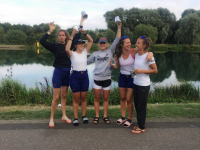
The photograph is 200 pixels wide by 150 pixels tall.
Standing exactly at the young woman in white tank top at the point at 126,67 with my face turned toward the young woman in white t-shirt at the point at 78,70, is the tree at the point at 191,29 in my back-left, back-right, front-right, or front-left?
back-right

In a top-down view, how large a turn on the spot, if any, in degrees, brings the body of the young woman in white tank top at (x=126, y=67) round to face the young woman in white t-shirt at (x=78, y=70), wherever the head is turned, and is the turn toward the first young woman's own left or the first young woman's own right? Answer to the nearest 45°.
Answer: approximately 90° to the first young woman's own right

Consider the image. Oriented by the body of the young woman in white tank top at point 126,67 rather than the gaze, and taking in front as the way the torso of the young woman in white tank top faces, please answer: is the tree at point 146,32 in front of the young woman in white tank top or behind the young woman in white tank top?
behind

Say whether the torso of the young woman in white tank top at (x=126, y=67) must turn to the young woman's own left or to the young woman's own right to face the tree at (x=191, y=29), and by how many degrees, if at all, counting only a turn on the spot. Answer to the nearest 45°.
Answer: approximately 180°

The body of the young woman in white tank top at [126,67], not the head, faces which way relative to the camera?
toward the camera

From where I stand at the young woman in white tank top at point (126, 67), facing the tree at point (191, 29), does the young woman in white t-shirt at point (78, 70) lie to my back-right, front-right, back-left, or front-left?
back-left
